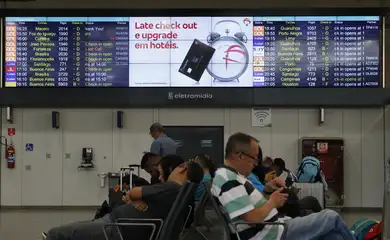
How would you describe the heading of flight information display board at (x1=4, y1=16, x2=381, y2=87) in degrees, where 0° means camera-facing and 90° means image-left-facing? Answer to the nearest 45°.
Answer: approximately 0°

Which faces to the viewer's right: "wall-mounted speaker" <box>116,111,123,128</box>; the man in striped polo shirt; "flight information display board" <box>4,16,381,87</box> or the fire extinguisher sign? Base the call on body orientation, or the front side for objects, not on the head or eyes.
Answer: the man in striped polo shirt

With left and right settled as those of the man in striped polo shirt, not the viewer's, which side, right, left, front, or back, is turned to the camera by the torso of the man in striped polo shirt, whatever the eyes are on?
right

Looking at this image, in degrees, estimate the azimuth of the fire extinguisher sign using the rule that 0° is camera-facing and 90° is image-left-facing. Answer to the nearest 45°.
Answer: approximately 0°

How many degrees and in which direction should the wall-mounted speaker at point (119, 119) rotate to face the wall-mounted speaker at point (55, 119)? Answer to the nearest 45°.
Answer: approximately 90° to its right

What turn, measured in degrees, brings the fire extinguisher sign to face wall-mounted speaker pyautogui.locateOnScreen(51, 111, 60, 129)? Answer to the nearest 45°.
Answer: approximately 45° to its left

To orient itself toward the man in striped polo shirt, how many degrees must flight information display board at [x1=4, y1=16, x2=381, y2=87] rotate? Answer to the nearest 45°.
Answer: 0° — it already faces them

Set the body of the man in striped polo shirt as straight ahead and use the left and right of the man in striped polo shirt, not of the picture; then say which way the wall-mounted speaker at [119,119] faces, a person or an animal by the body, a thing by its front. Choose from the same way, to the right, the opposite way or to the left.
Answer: to the right

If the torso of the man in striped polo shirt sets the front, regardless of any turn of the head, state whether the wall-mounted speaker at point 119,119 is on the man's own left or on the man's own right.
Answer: on the man's own left
